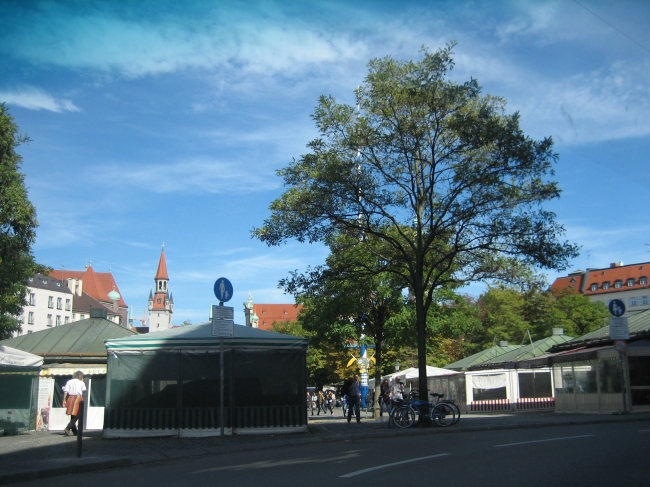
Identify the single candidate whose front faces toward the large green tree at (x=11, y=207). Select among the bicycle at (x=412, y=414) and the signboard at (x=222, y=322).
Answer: the bicycle

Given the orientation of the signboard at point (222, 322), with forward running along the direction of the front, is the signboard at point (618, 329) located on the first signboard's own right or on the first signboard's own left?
on the first signboard's own left

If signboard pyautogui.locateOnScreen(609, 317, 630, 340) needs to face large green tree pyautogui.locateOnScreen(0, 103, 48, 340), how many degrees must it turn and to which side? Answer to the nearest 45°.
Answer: approximately 45° to its right

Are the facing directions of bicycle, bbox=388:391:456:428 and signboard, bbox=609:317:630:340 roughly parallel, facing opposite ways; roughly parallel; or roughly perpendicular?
roughly perpendicular

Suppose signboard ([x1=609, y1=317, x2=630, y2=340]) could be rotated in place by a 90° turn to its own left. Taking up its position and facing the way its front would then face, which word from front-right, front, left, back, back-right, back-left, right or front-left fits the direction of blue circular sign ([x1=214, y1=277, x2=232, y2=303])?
back-right

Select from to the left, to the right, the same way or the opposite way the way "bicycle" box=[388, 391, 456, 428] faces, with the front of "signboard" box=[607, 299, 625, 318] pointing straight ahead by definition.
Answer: to the right

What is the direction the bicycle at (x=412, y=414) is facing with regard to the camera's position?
facing to the left of the viewer

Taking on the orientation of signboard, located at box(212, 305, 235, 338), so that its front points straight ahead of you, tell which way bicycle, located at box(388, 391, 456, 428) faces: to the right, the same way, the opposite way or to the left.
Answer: to the right

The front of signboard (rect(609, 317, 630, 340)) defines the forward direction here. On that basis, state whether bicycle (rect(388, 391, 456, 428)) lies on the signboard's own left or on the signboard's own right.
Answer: on the signboard's own right

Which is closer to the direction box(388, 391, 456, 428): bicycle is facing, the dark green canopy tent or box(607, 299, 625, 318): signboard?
the dark green canopy tent

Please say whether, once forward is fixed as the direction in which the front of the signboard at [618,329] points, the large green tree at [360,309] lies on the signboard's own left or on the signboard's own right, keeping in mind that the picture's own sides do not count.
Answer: on the signboard's own right
